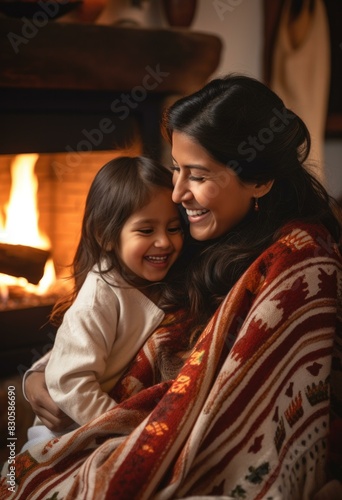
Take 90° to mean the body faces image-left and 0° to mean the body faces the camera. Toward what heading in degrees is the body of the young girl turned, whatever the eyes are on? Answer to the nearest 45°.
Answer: approximately 315°

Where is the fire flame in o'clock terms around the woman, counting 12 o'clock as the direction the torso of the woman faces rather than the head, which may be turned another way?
The fire flame is roughly at 2 o'clock from the woman.

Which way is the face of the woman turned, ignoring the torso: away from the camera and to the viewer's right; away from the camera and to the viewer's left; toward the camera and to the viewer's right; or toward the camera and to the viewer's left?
toward the camera and to the viewer's left

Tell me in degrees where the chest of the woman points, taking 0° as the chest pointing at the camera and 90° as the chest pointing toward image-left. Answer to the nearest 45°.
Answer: approximately 90°

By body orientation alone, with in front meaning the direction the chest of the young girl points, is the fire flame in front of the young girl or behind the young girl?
behind

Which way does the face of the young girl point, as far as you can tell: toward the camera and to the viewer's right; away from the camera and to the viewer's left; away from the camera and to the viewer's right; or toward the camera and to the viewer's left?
toward the camera and to the viewer's right

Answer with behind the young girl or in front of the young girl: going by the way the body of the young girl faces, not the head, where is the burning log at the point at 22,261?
behind

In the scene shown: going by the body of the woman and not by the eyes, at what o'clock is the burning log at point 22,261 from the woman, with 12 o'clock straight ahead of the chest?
The burning log is roughly at 2 o'clock from the woman.

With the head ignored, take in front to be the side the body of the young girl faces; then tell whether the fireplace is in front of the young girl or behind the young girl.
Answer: behind
